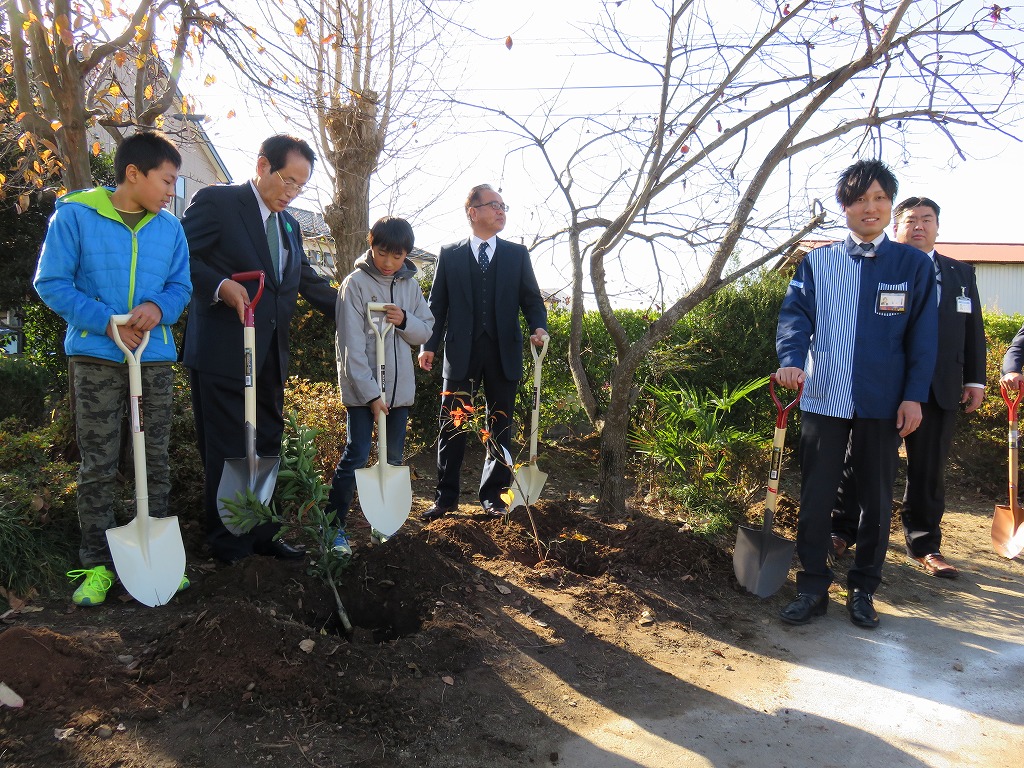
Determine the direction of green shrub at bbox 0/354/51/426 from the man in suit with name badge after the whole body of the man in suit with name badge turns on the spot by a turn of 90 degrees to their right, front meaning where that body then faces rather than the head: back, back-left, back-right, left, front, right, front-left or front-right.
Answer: front

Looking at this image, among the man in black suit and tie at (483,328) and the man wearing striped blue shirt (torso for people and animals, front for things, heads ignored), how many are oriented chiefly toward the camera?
2

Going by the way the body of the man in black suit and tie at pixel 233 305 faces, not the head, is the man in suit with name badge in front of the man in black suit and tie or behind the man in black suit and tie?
in front

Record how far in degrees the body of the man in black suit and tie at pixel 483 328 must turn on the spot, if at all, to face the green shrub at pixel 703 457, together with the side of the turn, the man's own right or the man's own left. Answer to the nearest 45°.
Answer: approximately 90° to the man's own left

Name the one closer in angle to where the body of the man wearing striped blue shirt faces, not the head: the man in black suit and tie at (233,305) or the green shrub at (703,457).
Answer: the man in black suit and tie

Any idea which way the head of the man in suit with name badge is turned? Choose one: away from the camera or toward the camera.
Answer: toward the camera

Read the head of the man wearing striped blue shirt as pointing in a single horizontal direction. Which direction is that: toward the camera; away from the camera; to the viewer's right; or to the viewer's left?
toward the camera

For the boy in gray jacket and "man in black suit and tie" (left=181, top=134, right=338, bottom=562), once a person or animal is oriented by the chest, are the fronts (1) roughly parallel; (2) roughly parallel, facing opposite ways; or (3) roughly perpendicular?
roughly parallel

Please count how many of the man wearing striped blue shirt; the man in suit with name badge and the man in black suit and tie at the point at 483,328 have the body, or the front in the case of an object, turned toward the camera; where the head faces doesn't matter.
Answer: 3

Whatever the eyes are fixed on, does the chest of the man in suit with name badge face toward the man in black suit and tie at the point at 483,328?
no

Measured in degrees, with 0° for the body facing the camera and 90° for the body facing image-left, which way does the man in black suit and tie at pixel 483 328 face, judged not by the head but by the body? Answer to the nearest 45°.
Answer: approximately 0°

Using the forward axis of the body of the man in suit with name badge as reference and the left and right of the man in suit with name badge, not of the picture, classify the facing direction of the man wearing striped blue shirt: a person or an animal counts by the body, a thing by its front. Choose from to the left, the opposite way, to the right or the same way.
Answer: the same way

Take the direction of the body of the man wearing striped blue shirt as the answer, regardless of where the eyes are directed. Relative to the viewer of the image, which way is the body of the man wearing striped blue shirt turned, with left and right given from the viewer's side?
facing the viewer

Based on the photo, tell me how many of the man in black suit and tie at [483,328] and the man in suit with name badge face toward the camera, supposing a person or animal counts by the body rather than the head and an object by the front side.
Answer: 2

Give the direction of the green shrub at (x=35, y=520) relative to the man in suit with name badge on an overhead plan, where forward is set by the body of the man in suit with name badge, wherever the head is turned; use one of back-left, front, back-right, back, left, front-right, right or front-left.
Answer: front-right

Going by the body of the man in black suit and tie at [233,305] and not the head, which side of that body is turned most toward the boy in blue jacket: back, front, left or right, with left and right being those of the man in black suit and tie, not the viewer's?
right
